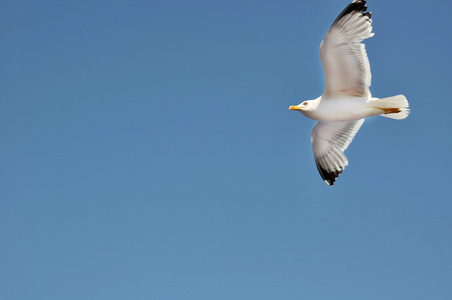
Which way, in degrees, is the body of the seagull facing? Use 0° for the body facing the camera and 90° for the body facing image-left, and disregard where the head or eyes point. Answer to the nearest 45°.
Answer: approximately 90°
